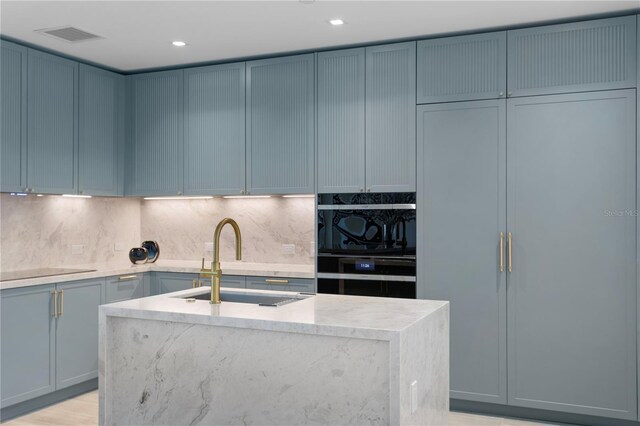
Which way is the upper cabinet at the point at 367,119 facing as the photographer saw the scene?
facing the viewer

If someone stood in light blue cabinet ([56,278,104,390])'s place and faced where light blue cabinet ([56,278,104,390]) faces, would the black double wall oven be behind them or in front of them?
in front

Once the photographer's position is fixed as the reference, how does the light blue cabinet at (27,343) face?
facing the viewer and to the right of the viewer

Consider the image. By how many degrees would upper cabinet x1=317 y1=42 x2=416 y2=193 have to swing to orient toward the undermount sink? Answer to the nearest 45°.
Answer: approximately 45° to its right

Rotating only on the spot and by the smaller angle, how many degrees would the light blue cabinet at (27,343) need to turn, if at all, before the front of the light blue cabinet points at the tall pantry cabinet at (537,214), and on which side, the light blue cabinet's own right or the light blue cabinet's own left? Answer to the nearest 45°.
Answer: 0° — it already faces it

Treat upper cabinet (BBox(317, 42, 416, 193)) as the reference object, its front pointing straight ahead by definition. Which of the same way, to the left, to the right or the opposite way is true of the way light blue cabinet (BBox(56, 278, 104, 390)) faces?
to the left

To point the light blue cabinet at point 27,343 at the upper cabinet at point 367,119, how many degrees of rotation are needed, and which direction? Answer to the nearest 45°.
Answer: approximately 45° to its left

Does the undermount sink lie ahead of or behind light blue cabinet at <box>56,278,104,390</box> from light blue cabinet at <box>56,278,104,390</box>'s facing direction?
ahead

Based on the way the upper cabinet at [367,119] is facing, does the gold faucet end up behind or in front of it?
in front

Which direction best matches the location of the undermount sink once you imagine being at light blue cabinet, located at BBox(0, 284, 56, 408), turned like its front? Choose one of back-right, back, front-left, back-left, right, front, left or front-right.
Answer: front

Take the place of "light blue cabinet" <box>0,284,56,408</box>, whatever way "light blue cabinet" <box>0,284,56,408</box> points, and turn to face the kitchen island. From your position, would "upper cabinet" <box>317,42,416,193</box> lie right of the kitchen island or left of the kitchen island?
left

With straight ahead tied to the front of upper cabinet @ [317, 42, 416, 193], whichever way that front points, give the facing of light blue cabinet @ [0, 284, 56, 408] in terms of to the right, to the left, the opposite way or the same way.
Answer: to the left

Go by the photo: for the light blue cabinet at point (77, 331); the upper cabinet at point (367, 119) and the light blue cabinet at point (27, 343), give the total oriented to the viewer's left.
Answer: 0
